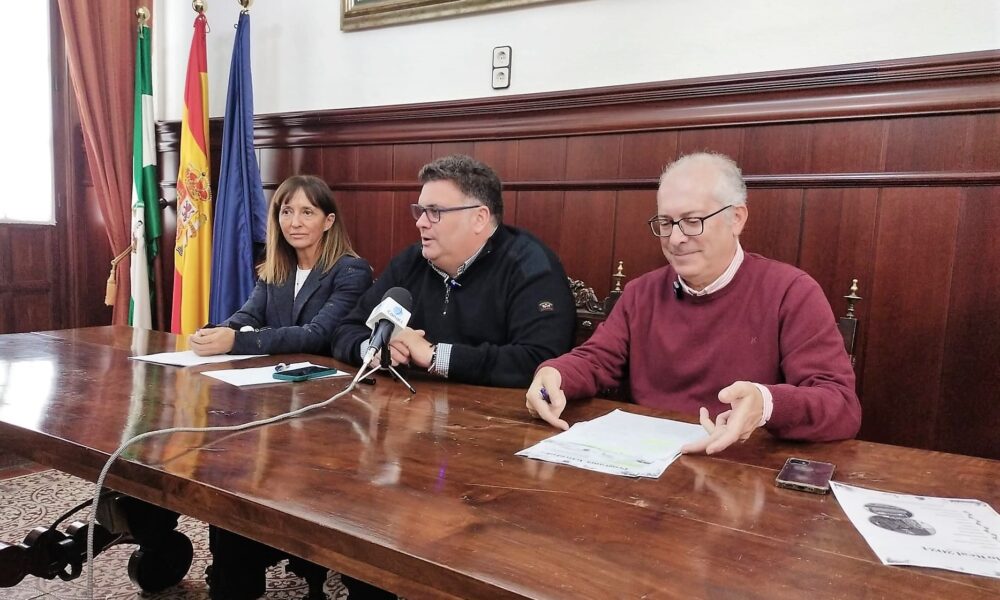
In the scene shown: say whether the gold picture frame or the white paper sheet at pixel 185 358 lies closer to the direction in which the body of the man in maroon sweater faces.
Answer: the white paper sheet

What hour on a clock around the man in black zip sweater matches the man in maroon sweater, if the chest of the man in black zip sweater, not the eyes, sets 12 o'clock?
The man in maroon sweater is roughly at 9 o'clock from the man in black zip sweater.

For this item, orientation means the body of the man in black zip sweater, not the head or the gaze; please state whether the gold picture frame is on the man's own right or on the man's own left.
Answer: on the man's own right

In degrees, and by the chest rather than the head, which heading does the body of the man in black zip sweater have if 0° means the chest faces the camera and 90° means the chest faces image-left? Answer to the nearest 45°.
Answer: approximately 45°

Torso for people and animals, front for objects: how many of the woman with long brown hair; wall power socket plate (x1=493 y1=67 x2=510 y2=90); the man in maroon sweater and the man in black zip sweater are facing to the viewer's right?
0

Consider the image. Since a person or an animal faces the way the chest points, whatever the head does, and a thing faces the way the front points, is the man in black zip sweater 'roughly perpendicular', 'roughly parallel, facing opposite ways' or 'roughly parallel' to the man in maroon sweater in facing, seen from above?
roughly parallel

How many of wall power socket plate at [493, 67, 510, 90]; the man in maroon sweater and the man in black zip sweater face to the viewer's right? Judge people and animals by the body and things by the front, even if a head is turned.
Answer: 0

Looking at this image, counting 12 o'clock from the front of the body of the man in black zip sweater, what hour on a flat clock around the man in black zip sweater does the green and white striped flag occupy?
The green and white striped flag is roughly at 3 o'clock from the man in black zip sweater.

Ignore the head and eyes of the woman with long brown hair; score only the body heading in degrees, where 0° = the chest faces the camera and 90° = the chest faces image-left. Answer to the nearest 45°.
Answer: approximately 45°

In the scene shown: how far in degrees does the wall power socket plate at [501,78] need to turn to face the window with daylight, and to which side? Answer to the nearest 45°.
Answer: approximately 90° to its right

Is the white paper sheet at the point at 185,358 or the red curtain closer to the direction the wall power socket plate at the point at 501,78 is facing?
the white paper sheet

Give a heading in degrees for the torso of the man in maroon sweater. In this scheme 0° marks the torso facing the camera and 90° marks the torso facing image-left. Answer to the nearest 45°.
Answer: approximately 45°

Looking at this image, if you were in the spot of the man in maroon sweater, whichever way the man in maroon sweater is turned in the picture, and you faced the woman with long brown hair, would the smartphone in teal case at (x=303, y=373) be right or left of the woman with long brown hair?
left

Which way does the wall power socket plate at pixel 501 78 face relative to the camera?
toward the camera

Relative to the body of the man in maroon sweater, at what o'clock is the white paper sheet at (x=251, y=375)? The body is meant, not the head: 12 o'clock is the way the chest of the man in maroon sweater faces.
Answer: The white paper sheet is roughly at 1 o'clock from the man in maroon sweater.

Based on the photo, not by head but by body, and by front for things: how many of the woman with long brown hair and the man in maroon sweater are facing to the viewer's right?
0

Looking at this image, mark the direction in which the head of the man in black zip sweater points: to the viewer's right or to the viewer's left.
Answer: to the viewer's left
